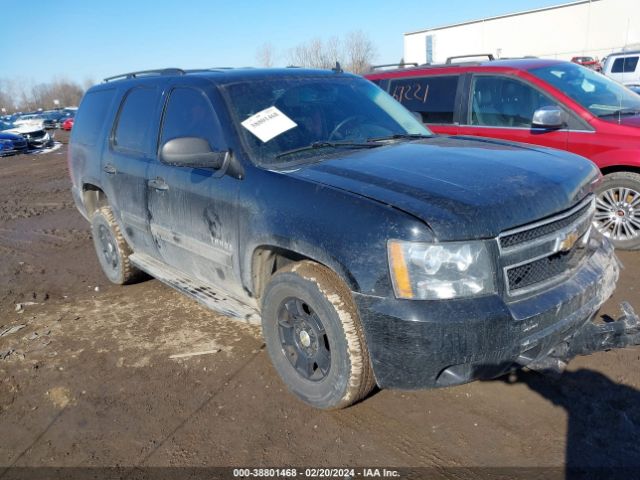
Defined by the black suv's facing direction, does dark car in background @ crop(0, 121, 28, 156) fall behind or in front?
behind

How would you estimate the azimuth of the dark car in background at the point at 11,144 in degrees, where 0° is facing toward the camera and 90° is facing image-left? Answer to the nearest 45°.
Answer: approximately 315°

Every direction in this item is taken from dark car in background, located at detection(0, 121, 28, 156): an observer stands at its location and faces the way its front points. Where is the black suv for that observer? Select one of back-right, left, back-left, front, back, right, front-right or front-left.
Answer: front-right

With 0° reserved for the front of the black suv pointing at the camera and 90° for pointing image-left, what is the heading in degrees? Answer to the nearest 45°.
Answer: approximately 315°

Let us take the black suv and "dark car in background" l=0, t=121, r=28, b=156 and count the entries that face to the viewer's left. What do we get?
0
